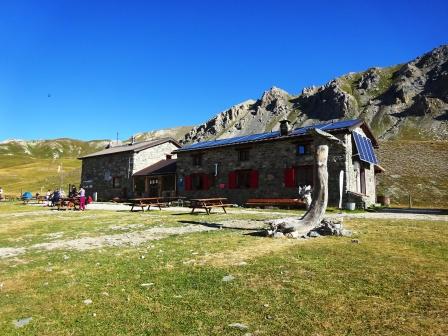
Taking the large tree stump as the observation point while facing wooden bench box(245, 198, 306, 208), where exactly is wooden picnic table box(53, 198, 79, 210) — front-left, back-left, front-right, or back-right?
front-left

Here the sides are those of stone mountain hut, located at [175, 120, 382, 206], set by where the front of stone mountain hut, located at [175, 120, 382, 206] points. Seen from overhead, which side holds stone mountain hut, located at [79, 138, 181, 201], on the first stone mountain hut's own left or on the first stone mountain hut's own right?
on the first stone mountain hut's own right

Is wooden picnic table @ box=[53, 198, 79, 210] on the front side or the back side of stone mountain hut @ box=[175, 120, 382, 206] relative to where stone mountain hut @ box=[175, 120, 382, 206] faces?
on the front side

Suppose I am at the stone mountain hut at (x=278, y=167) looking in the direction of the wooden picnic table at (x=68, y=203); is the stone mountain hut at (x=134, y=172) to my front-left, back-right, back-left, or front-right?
front-right

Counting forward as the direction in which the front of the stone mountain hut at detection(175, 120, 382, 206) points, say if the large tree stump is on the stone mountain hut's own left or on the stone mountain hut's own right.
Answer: on the stone mountain hut's own left

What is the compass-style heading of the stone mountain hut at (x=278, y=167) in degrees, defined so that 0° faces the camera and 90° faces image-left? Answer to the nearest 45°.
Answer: approximately 45°
